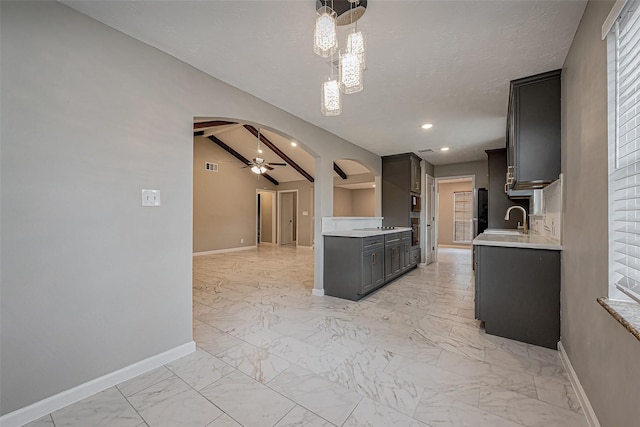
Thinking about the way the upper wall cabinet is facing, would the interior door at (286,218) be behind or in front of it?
in front

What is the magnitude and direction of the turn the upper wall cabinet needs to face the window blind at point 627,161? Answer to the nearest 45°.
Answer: approximately 90° to its left

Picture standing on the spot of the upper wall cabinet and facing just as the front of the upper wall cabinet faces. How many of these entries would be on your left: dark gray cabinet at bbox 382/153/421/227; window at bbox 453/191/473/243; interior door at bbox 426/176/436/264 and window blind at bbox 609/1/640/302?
1

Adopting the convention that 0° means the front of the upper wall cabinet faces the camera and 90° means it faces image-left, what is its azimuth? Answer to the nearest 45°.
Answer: approximately 90°

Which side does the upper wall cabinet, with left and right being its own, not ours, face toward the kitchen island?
front

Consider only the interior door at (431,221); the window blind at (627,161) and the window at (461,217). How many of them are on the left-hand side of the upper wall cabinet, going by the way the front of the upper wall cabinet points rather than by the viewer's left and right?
1
